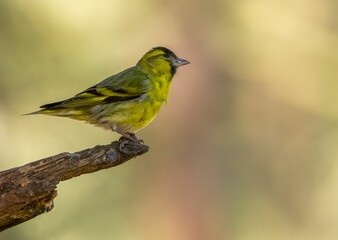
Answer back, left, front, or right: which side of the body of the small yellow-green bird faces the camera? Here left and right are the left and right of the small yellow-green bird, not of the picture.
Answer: right
